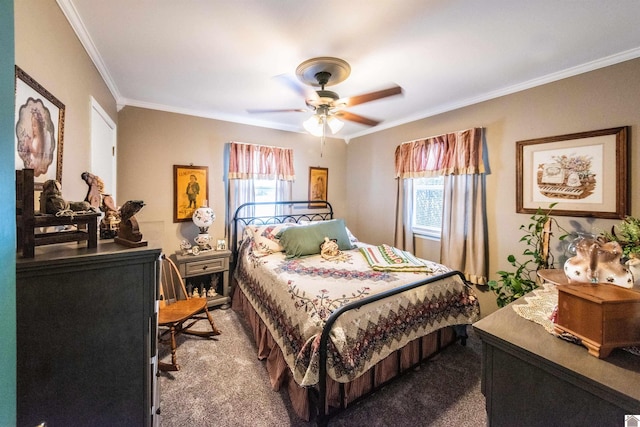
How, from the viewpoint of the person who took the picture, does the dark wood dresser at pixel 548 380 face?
facing away from the viewer and to the left of the viewer

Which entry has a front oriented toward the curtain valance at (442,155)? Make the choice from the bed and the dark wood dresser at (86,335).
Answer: the dark wood dresser

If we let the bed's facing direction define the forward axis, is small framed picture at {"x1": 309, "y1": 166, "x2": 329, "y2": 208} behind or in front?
behind

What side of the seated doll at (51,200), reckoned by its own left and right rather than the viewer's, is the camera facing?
right

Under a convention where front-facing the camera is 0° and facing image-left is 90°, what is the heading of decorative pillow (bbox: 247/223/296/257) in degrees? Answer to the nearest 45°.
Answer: approximately 0°

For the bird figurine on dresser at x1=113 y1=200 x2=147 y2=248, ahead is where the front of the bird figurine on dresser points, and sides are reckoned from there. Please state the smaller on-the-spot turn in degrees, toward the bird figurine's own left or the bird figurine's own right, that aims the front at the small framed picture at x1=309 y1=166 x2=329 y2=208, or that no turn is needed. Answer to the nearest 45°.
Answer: approximately 45° to the bird figurine's own left

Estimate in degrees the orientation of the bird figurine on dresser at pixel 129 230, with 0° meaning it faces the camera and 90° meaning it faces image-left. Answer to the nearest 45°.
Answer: approximately 270°

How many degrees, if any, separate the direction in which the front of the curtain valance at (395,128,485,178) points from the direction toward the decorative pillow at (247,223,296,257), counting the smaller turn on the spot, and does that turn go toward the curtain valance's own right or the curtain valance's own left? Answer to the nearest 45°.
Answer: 0° — it already faces it

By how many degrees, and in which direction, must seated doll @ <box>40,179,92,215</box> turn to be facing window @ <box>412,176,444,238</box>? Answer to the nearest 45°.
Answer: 0° — it already faces it

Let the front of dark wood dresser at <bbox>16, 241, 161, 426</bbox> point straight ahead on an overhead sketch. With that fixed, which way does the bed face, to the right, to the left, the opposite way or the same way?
to the right

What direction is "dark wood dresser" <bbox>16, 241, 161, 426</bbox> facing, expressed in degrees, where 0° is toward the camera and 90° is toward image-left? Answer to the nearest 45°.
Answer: approximately 270°

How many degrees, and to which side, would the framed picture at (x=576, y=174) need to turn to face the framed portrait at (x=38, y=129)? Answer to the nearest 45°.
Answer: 0° — it already faces it
